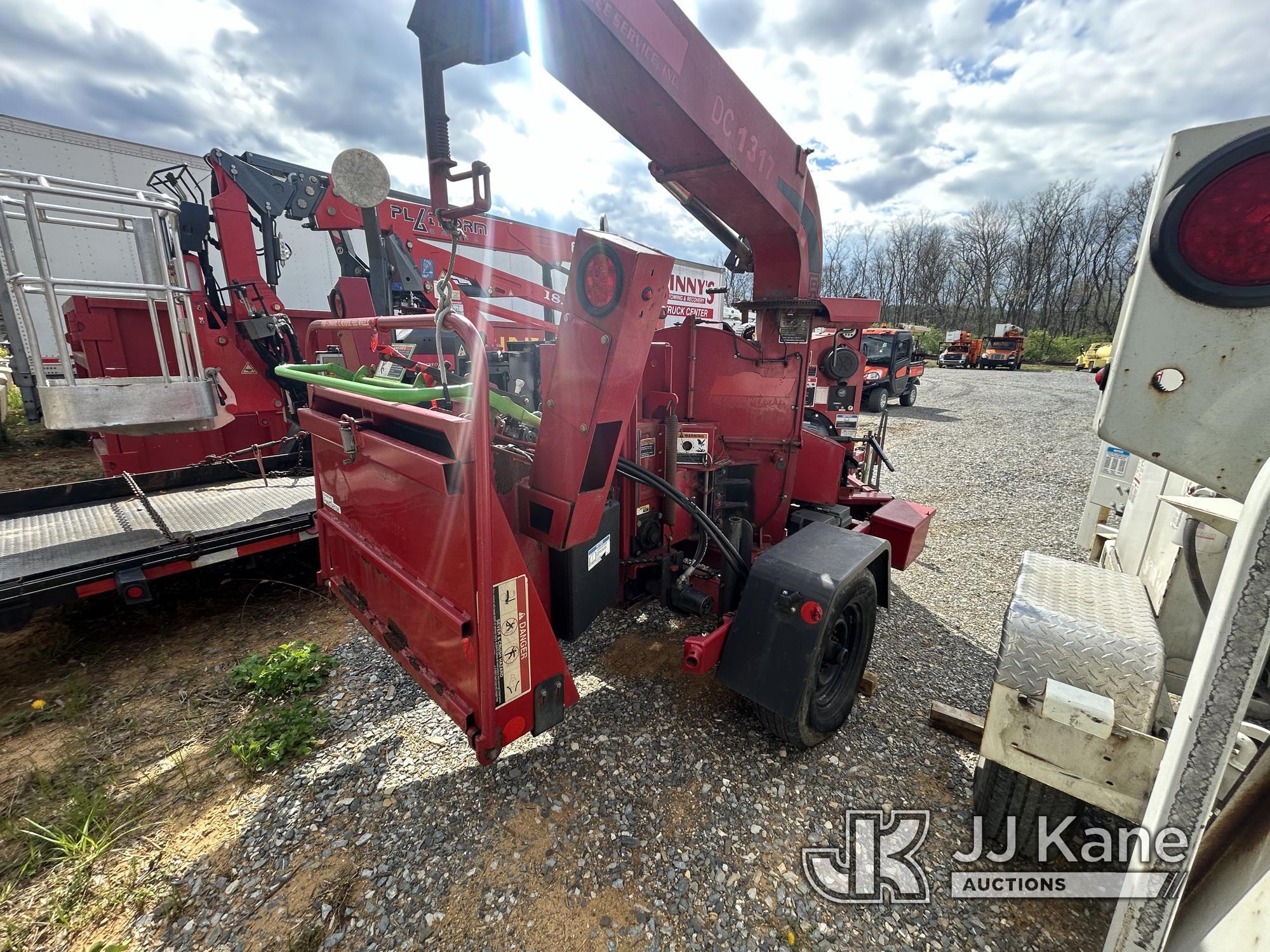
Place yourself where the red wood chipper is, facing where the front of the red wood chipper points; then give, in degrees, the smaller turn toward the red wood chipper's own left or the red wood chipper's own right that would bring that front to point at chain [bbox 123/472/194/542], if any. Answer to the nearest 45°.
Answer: approximately 90° to the red wood chipper's own left

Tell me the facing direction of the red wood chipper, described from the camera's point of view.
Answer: facing away from the viewer and to the right of the viewer

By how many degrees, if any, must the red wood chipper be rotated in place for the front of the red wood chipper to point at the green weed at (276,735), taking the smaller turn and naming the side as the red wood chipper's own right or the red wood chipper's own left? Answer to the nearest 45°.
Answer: approximately 135° to the red wood chipper's own left

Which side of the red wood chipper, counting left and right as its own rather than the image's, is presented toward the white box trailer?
left

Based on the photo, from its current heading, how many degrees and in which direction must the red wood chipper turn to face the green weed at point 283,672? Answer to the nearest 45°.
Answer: approximately 135° to its left

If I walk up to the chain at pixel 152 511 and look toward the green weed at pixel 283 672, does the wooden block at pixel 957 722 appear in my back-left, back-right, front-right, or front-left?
front-left

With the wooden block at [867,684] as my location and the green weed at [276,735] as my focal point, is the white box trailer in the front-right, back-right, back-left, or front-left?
front-right

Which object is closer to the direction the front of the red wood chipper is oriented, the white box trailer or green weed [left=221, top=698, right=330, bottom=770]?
the white box trailer

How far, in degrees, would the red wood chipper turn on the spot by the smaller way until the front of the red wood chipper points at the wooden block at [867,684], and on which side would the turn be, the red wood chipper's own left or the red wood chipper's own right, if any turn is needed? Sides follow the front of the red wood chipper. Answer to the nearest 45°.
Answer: approximately 45° to the red wood chipper's own right
